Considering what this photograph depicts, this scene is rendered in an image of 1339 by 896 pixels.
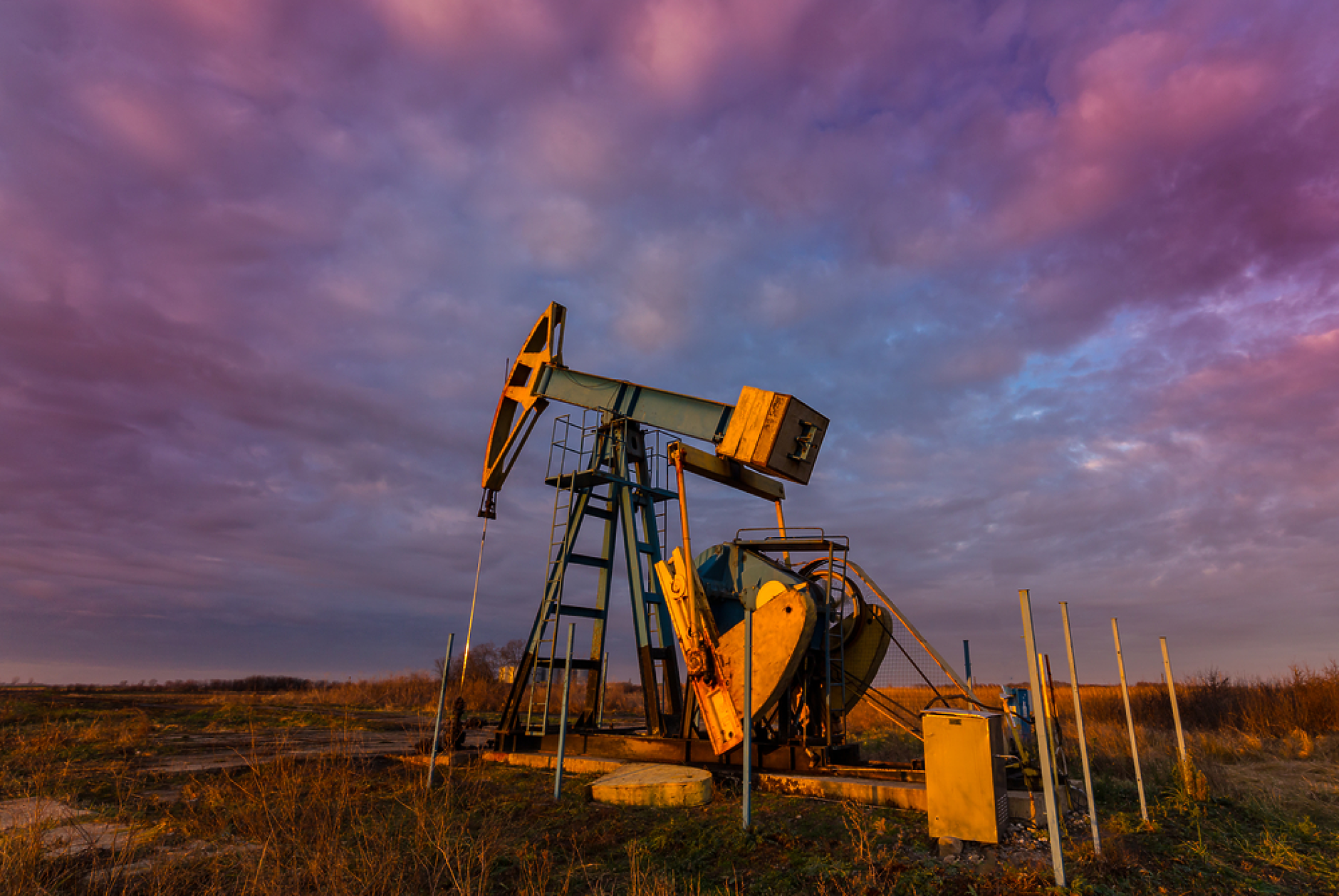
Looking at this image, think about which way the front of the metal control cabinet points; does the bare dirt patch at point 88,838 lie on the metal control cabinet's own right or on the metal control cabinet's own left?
on the metal control cabinet's own right

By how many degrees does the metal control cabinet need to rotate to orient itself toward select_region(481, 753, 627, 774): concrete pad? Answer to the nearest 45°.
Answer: approximately 135° to its right

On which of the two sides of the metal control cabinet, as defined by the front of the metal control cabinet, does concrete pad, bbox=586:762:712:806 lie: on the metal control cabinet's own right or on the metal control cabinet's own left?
on the metal control cabinet's own right

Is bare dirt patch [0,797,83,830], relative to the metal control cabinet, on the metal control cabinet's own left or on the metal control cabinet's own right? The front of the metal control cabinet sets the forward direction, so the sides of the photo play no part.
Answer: on the metal control cabinet's own right

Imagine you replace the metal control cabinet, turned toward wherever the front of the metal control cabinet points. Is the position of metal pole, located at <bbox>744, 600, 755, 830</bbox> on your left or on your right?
on your right

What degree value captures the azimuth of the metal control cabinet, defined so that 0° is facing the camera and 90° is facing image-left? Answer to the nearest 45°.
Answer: approximately 0°

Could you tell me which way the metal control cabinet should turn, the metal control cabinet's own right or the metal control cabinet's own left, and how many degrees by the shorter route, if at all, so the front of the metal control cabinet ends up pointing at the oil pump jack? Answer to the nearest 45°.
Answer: approximately 135° to the metal control cabinet's own right

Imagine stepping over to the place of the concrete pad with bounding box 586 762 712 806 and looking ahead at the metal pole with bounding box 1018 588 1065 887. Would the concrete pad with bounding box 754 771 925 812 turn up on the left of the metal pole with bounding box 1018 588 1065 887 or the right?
left

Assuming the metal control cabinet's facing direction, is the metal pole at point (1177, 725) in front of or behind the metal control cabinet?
behind

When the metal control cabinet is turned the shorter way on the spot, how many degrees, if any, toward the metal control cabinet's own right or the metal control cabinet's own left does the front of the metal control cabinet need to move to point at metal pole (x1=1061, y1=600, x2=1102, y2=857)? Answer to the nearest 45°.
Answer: approximately 90° to the metal control cabinet's own left

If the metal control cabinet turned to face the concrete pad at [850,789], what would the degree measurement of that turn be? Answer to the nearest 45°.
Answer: approximately 135° to its right
